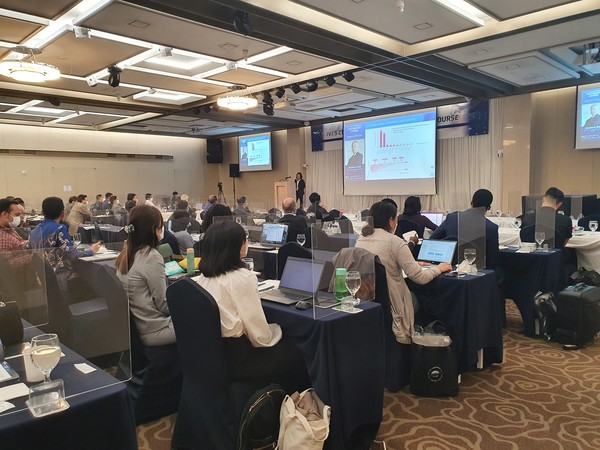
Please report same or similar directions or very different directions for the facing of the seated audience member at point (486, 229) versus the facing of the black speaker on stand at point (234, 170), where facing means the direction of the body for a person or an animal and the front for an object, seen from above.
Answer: very different directions

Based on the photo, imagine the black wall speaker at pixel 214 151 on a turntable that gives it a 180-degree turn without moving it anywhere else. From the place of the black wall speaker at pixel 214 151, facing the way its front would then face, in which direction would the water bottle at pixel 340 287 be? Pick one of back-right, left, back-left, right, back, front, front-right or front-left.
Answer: back

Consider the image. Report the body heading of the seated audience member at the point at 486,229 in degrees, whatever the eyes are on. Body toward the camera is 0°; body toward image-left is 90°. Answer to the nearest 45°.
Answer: approximately 180°

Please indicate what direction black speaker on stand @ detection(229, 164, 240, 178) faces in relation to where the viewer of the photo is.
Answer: facing the viewer

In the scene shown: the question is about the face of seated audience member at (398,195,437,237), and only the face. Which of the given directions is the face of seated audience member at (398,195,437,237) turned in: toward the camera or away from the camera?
away from the camera

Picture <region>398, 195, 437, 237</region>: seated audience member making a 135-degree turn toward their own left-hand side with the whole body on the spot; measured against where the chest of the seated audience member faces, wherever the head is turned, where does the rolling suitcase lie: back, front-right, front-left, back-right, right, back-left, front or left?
left

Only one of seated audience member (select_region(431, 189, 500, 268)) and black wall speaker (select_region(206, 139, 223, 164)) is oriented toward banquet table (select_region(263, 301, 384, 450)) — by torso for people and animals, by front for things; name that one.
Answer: the black wall speaker

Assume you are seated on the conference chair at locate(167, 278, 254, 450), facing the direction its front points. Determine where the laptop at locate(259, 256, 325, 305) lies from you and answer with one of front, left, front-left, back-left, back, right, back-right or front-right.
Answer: front

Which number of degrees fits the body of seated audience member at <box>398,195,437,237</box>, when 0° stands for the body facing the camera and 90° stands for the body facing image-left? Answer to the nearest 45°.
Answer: approximately 180°

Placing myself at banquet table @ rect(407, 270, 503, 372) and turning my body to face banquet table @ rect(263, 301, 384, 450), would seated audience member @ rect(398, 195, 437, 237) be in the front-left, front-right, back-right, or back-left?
back-right

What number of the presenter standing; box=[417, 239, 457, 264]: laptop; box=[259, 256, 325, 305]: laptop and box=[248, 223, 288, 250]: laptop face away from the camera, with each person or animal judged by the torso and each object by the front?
0

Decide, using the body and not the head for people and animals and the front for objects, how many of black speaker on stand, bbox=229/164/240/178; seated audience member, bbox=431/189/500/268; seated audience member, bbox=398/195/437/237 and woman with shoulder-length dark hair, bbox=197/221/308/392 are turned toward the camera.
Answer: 1

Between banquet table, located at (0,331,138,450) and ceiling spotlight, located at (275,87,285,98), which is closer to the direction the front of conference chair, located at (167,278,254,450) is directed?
the ceiling spotlight

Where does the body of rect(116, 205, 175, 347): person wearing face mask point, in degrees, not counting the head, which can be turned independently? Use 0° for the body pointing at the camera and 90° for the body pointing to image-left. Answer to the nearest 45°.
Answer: approximately 225°

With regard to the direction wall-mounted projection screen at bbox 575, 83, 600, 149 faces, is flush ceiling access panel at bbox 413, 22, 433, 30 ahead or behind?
ahead

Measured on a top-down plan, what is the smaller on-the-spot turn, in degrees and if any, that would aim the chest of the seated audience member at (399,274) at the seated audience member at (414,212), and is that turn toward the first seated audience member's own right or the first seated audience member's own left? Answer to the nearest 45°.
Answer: approximately 45° to the first seated audience member's own left

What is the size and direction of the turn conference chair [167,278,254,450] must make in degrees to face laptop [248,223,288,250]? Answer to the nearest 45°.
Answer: approximately 45° to its left

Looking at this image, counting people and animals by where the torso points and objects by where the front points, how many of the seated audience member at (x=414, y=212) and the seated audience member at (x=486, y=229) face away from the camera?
2
